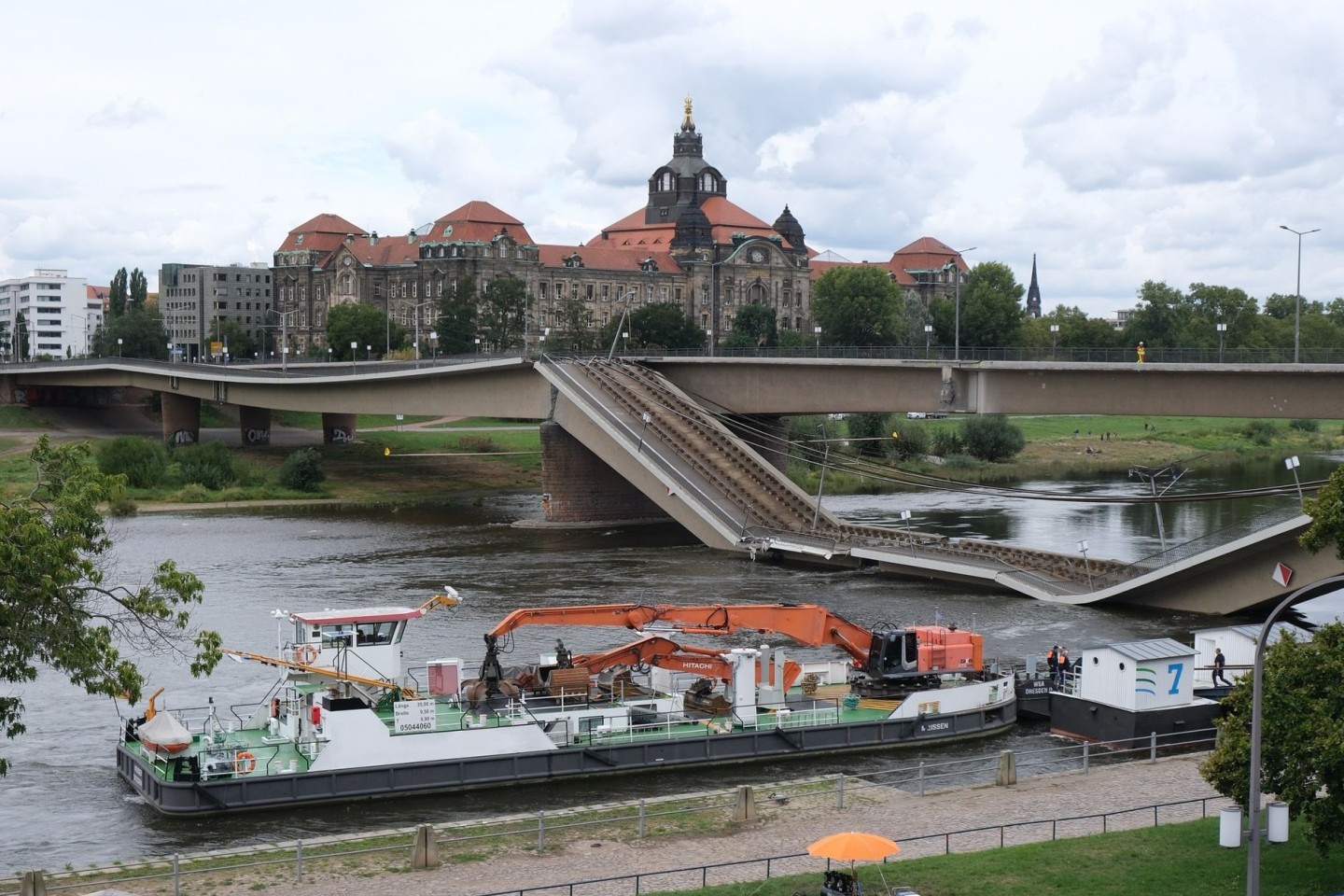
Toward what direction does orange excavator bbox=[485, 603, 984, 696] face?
to the viewer's left

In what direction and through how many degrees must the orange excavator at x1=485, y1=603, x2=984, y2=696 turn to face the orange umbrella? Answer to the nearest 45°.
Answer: approximately 90° to its left

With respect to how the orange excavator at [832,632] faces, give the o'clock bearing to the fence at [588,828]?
The fence is roughly at 10 o'clock from the orange excavator.

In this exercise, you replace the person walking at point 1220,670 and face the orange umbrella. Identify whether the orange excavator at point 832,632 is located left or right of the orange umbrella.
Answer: right

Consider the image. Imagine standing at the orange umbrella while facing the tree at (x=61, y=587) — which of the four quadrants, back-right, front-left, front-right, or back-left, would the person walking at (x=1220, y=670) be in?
back-right

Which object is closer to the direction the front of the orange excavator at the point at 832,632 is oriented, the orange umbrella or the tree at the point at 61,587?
the tree

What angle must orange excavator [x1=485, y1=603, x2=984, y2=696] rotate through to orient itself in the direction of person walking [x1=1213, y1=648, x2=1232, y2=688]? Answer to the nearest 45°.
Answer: approximately 180°

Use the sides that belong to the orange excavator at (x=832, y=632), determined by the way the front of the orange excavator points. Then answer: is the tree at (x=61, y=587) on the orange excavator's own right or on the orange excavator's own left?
on the orange excavator's own left

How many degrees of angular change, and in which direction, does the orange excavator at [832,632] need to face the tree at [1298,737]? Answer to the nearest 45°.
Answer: approximately 90° to its left
